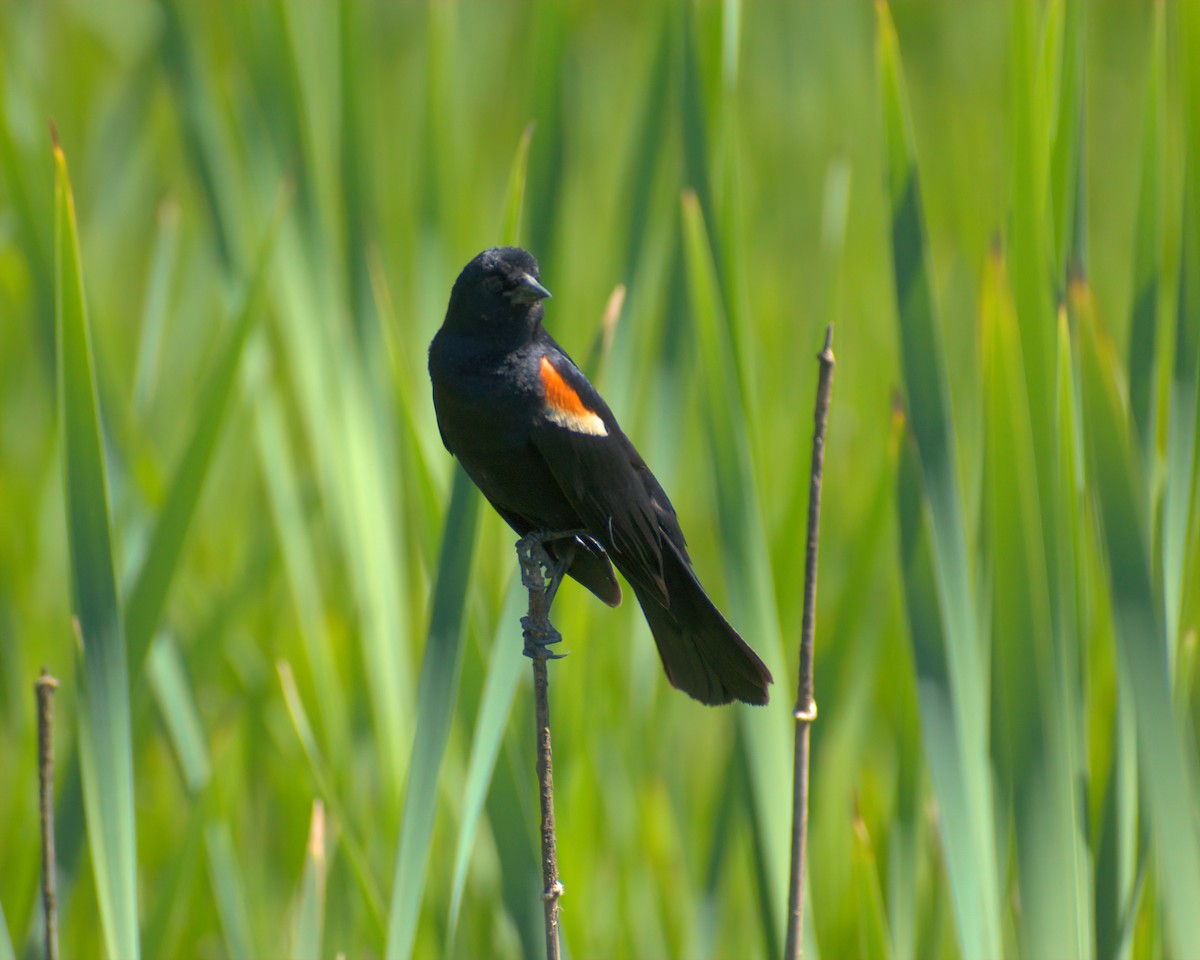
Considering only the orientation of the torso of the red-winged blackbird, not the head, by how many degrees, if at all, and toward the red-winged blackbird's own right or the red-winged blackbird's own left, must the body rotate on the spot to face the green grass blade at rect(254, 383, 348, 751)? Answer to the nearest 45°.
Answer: approximately 90° to the red-winged blackbird's own right

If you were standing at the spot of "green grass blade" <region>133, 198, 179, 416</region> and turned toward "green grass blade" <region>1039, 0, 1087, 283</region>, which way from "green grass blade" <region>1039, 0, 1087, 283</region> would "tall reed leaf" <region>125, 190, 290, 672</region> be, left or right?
right

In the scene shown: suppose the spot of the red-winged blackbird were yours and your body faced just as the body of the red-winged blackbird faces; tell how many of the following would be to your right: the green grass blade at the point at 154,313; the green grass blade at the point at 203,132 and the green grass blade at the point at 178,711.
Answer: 3

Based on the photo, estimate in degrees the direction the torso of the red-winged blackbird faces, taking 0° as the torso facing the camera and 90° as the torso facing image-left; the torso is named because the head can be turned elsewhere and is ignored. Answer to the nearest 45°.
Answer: approximately 45°
